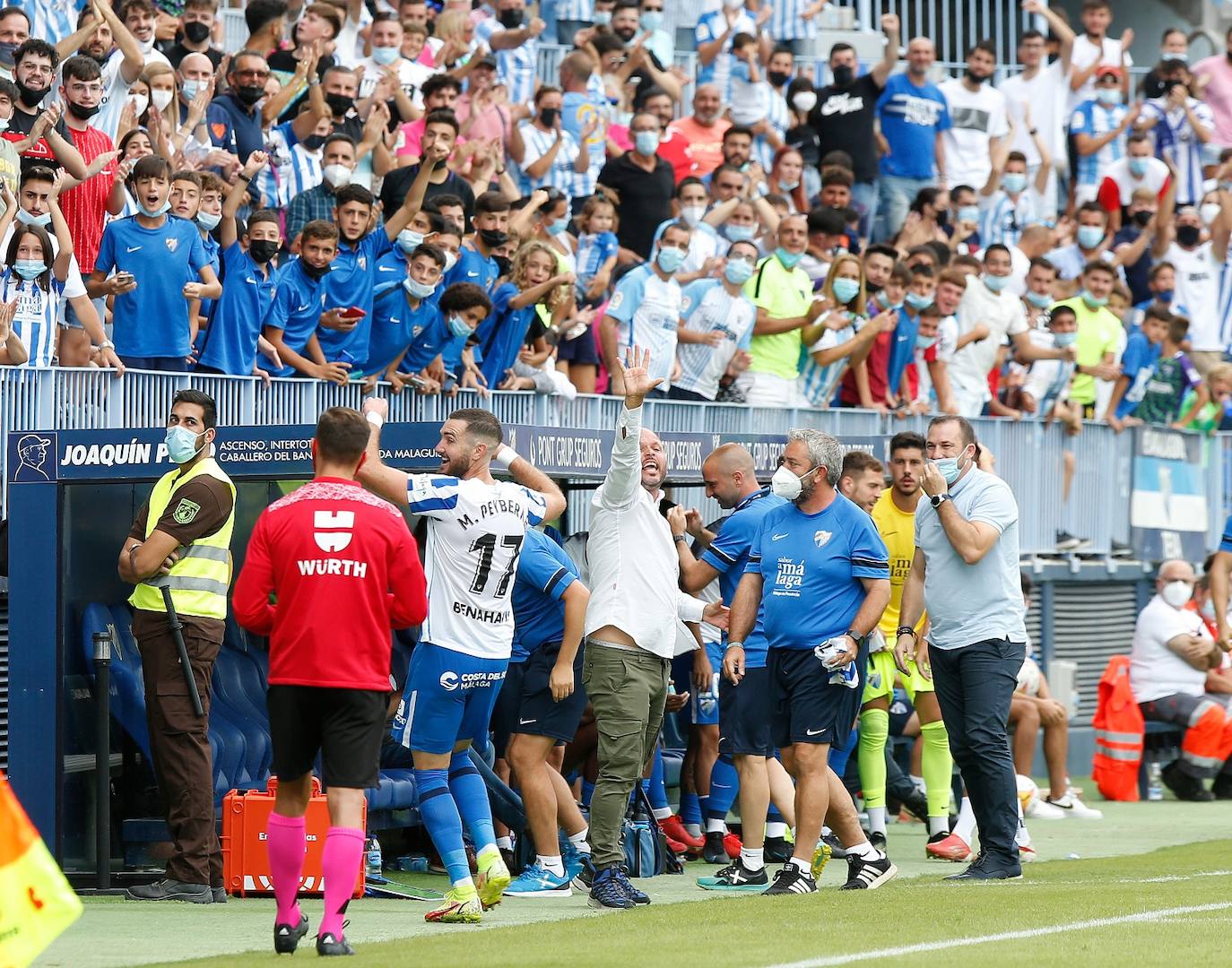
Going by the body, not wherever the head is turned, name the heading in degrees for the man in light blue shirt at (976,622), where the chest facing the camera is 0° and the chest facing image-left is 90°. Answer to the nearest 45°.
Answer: approximately 45°

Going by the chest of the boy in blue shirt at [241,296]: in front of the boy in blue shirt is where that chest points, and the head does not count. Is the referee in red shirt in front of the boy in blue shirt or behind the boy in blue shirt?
in front

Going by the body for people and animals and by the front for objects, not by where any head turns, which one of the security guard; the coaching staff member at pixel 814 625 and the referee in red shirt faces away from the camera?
the referee in red shirt

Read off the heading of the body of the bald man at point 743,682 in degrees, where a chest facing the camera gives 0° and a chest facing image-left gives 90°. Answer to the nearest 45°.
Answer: approximately 90°

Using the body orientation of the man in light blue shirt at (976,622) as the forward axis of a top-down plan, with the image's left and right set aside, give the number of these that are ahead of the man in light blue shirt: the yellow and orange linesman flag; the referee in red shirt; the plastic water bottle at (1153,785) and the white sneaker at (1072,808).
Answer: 2

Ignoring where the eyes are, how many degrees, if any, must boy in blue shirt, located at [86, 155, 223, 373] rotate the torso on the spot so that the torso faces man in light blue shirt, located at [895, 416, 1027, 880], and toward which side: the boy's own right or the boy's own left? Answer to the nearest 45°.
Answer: approximately 45° to the boy's own left

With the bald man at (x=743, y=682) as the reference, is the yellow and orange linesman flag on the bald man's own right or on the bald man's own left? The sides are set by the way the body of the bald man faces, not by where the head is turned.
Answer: on the bald man's own left

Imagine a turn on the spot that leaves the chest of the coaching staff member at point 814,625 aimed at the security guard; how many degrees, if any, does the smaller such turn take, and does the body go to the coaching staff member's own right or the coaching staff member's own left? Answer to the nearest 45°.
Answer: approximately 45° to the coaching staff member's own right
